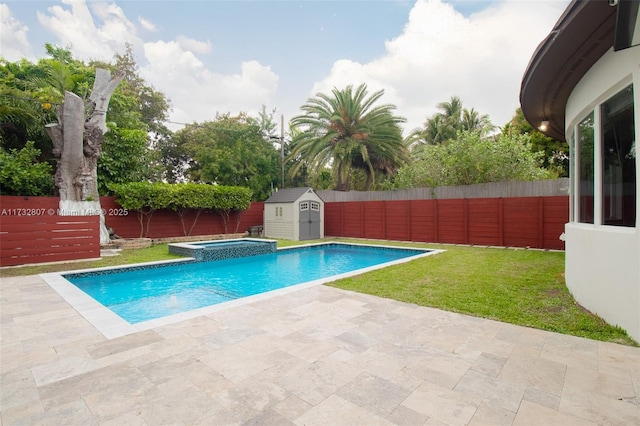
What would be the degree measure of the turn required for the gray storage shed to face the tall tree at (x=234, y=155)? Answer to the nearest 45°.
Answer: approximately 180°

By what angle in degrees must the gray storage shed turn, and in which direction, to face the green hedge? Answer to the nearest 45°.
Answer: approximately 135° to its right

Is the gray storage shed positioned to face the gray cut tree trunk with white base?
no

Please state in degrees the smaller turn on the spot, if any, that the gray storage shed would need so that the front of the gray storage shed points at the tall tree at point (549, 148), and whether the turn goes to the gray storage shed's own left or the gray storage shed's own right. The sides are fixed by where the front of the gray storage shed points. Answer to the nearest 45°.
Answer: approximately 45° to the gray storage shed's own left

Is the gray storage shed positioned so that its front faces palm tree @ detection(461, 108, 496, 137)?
no

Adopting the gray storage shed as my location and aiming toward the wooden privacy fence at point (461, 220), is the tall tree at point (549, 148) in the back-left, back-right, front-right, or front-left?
front-left

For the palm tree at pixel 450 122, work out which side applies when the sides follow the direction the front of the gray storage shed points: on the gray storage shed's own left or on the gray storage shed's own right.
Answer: on the gray storage shed's own left

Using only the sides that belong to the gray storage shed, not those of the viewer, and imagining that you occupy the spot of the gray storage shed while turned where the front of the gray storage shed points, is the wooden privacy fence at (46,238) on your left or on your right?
on your right

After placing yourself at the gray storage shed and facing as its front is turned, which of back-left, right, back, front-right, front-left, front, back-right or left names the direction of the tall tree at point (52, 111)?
back-right

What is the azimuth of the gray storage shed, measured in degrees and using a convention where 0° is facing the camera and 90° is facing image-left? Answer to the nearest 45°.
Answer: approximately 315°
